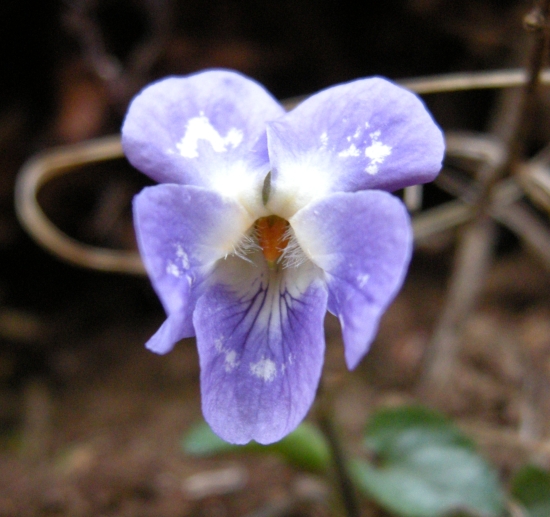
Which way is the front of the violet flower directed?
toward the camera

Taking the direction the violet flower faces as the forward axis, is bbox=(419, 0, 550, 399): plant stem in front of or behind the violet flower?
behind
